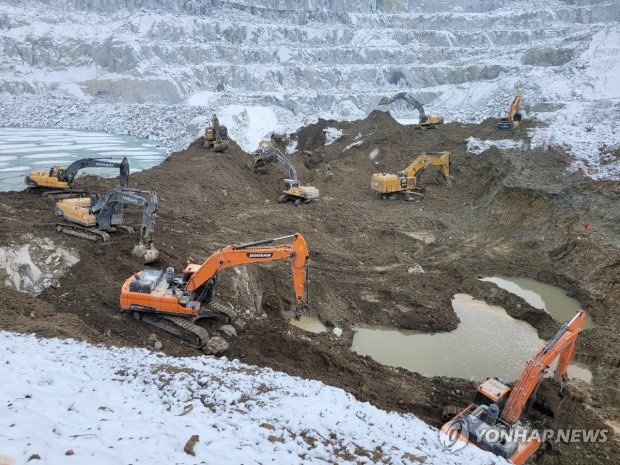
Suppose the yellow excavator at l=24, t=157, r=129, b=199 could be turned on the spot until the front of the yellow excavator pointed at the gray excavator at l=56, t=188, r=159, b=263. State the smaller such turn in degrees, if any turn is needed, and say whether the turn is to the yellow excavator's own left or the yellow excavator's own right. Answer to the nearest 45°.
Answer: approximately 90° to the yellow excavator's own right

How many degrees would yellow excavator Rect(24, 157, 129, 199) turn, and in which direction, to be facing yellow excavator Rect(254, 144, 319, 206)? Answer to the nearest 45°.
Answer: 0° — it already faces it

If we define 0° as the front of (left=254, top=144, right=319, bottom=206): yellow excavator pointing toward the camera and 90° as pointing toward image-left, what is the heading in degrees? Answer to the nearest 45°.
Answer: approximately 90°

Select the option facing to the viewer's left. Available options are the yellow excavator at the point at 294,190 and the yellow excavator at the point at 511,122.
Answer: the yellow excavator at the point at 294,190

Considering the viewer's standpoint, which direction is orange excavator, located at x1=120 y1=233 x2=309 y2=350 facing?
facing to the right of the viewer

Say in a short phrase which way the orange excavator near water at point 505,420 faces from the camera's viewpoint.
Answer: facing away from the viewer and to the right of the viewer

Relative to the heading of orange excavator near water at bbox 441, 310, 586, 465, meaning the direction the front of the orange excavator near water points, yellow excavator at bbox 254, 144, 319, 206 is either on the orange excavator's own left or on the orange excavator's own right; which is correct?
on the orange excavator's own left

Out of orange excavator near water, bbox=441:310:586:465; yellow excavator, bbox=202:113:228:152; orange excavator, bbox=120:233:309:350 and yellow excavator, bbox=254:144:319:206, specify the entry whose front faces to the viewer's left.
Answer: yellow excavator, bbox=254:144:319:206
